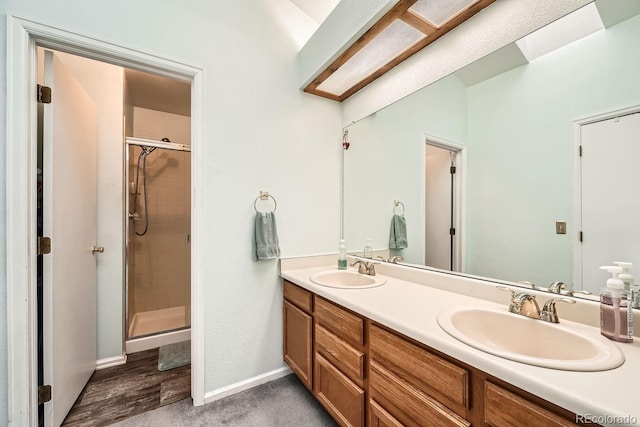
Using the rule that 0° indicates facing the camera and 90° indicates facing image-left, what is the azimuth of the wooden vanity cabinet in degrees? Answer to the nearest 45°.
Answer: approximately 45°

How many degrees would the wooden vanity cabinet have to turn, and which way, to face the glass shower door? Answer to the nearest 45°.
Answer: approximately 45° to its right

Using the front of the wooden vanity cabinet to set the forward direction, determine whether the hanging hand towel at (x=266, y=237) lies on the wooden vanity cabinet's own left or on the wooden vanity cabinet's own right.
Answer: on the wooden vanity cabinet's own right

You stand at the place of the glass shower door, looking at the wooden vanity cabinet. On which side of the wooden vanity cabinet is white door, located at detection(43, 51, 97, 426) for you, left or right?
right

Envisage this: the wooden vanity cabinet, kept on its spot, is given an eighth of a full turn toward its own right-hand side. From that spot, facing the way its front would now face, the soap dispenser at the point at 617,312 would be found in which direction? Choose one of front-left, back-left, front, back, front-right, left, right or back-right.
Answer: back

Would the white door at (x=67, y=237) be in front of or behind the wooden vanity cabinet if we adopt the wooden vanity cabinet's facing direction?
in front

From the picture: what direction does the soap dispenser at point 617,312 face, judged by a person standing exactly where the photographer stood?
facing to the left of the viewer
